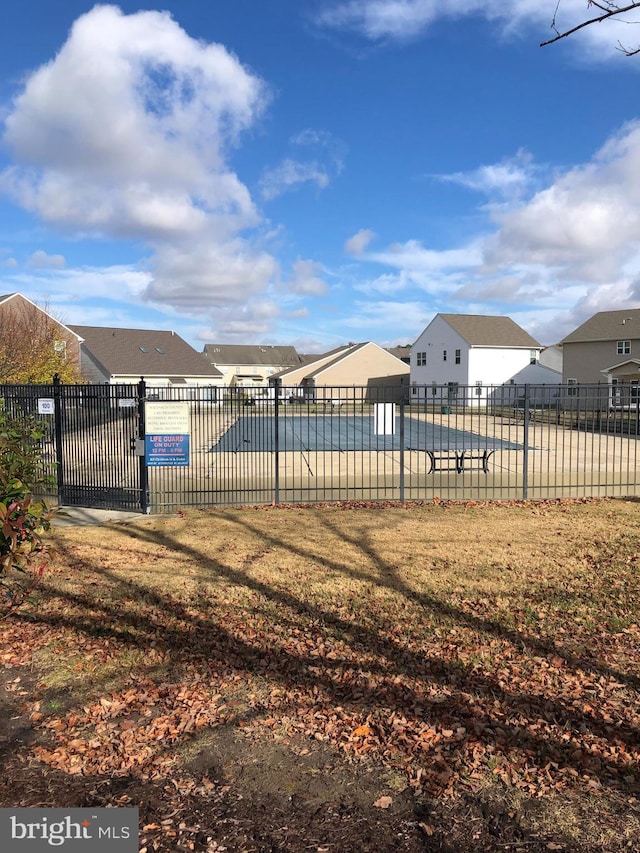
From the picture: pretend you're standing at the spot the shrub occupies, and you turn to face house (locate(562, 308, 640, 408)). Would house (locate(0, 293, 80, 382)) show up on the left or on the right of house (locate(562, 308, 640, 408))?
left

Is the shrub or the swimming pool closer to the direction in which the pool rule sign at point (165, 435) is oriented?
the shrub

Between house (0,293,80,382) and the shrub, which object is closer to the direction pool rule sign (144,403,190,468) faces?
the shrub

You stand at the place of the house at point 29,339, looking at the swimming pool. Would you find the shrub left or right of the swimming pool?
right

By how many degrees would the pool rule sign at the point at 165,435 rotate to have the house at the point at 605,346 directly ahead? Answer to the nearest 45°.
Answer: approximately 135° to its left

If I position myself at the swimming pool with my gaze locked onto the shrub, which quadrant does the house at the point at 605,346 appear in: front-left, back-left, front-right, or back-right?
back-left

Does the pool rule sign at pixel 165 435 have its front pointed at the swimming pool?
no

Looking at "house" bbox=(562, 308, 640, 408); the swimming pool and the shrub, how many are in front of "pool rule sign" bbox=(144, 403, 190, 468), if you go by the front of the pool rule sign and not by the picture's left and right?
1

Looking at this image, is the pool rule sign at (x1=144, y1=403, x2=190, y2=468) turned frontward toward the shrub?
yes

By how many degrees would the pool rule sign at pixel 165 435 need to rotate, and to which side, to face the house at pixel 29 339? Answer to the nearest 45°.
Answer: approximately 180°

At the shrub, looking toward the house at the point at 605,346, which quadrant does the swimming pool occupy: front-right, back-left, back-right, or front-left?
front-left

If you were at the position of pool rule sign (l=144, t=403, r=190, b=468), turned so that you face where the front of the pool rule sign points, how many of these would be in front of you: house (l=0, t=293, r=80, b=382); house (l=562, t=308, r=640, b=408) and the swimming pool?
0

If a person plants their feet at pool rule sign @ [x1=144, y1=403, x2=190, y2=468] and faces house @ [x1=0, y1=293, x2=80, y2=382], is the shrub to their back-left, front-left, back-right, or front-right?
back-left

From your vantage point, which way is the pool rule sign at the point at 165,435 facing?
toward the camera

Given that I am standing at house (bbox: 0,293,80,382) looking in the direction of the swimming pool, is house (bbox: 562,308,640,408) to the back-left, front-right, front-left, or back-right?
front-left
